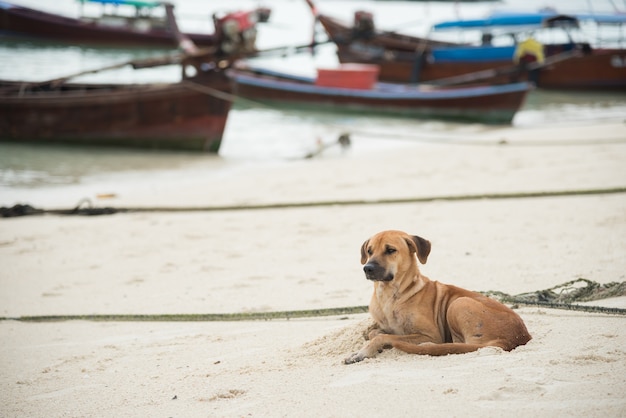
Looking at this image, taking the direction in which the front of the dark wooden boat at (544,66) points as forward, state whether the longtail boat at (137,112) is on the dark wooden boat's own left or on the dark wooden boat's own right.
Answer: on the dark wooden boat's own left

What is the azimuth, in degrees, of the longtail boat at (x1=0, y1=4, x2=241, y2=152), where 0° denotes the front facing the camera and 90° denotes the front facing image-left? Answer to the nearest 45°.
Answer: approximately 270°

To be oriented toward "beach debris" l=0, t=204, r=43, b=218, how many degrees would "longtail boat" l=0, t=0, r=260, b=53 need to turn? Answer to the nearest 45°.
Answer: approximately 90° to its left

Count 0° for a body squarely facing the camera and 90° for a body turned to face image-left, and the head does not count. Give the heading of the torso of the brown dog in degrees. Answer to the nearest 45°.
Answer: approximately 45°

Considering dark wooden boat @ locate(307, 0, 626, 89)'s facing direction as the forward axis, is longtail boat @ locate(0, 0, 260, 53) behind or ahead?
ahead

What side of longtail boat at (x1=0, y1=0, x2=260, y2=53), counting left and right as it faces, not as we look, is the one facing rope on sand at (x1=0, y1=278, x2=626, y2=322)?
left

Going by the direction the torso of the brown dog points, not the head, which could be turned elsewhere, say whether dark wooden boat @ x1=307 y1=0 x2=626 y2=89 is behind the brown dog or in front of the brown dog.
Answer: behind

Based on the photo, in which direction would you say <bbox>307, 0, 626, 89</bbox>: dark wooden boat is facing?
to the viewer's left

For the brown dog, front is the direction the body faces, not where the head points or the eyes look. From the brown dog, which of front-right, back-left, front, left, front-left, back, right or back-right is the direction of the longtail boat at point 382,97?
back-right

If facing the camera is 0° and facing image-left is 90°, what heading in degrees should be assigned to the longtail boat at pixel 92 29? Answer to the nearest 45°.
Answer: approximately 90°
